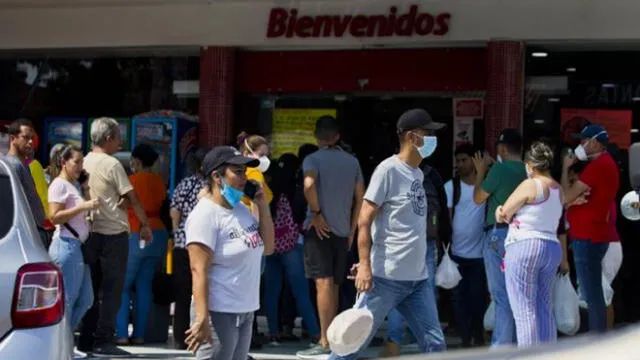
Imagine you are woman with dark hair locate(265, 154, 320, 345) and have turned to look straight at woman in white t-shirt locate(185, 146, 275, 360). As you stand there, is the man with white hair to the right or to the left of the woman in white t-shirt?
right

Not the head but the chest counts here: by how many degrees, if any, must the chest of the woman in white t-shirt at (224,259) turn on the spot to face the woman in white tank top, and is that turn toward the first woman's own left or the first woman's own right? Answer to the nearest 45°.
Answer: approximately 90° to the first woman's own left

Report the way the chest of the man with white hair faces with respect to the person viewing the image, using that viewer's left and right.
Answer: facing away from the viewer and to the right of the viewer

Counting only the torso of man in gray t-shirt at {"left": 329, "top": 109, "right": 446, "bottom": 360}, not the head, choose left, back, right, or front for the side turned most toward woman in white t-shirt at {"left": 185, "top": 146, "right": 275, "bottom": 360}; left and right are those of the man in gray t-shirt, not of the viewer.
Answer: right

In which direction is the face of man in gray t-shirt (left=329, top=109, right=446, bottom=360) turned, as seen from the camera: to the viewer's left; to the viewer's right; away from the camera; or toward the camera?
to the viewer's right

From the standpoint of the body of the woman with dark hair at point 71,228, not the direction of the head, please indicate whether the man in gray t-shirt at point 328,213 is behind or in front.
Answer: in front

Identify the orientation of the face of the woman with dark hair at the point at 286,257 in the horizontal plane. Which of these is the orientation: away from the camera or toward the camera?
away from the camera

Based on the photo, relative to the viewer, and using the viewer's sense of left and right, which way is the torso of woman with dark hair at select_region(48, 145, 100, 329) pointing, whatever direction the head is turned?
facing to the right of the viewer

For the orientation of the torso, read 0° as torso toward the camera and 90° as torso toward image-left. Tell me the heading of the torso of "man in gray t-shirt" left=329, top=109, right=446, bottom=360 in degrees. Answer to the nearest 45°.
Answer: approximately 315°

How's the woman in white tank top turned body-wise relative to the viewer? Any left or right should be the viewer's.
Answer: facing away from the viewer and to the left of the viewer
